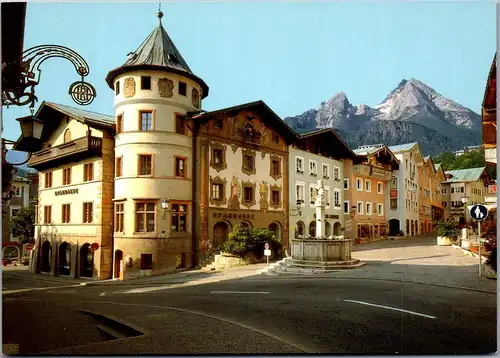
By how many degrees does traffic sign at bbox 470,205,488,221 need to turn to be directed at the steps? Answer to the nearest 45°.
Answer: approximately 135° to its right

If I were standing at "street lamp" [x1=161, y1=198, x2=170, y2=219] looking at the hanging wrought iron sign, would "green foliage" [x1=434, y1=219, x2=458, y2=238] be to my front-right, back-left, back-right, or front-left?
back-left

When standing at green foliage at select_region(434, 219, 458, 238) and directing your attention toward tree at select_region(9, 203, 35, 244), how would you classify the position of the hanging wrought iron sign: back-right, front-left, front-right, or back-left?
front-left

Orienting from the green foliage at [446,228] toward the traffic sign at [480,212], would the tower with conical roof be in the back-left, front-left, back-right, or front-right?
front-right

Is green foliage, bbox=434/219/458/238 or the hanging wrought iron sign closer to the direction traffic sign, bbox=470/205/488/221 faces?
the hanging wrought iron sign

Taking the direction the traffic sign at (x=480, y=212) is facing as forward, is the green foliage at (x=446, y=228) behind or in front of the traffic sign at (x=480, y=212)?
behind

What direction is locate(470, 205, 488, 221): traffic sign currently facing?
toward the camera
